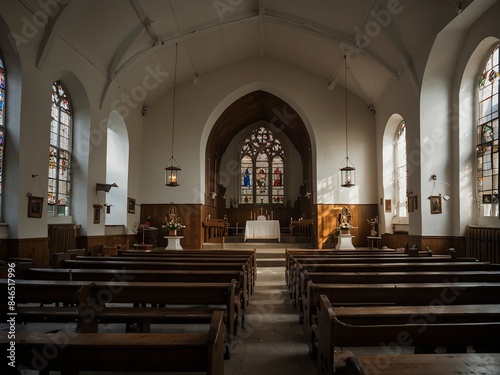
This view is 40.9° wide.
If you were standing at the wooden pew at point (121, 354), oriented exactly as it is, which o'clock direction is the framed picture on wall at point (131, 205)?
The framed picture on wall is roughly at 12 o'clock from the wooden pew.

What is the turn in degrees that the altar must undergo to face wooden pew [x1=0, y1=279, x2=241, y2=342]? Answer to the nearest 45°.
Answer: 0° — it already faces it

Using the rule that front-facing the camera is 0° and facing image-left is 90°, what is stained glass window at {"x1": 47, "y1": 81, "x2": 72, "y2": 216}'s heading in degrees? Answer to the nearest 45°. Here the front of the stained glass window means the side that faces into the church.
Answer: approximately 315°

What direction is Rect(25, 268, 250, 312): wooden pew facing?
away from the camera

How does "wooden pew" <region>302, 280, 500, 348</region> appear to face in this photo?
away from the camera

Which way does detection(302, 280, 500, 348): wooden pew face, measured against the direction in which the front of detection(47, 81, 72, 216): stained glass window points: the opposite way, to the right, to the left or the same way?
to the left

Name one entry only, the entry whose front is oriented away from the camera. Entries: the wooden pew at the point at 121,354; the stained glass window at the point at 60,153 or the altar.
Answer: the wooden pew

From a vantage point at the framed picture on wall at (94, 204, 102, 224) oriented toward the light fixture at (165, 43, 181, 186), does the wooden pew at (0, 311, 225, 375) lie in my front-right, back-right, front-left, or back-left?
back-right

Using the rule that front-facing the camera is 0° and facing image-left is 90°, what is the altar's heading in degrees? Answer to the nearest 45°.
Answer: approximately 0°

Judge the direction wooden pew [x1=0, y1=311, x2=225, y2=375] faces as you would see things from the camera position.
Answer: facing away from the viewer

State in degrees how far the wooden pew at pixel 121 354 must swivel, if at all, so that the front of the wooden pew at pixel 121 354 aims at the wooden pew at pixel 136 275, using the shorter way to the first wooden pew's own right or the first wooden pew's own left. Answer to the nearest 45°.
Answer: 0° — it already faces it

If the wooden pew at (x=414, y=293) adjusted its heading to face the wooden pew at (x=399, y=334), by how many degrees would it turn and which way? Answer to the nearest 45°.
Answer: approximately 180°
